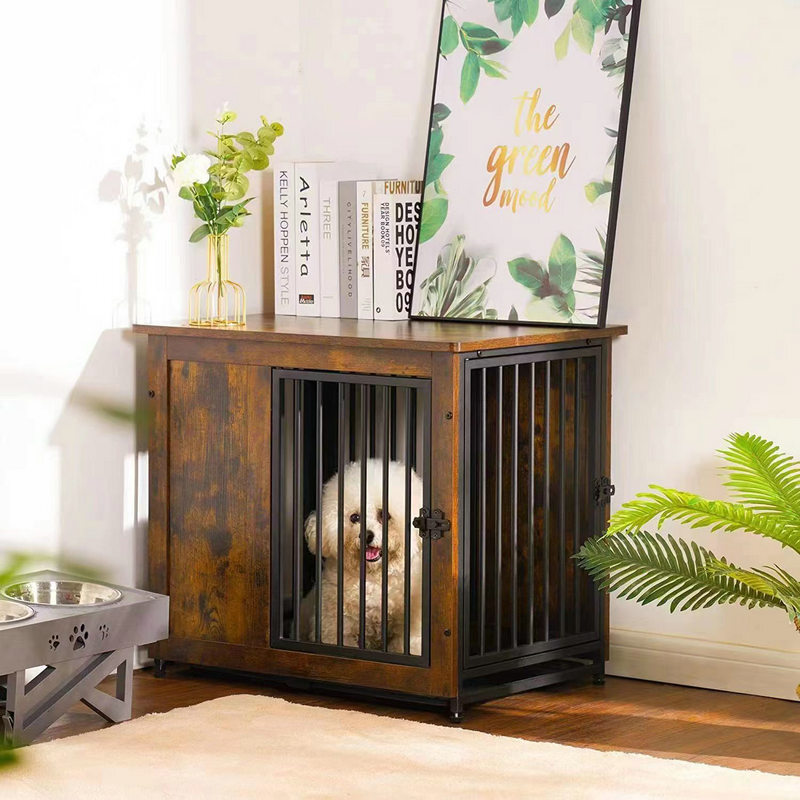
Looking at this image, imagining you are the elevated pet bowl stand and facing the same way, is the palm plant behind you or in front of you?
in front

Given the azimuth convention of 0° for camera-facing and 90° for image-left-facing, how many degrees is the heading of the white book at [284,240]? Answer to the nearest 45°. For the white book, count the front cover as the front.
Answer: approximately 270°

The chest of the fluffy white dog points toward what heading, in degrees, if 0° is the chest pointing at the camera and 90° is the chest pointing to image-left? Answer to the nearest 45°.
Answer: approximately 0°

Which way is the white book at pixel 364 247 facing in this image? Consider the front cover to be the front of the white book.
to the viewer's right

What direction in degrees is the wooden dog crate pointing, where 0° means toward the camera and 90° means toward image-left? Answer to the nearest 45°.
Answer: approximately 45°

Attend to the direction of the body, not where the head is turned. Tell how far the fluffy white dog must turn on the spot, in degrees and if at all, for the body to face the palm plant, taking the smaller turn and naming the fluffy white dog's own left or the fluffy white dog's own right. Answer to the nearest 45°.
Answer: approximately 90° to the fluffy white dog's own left

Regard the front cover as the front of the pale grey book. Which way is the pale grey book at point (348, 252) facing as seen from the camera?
to the viewer's right

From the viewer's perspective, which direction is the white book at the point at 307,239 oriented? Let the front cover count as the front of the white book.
to the viewer's right

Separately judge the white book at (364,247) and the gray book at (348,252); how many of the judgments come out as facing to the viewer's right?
2

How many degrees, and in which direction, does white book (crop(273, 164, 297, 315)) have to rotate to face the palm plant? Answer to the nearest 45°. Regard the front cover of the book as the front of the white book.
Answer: approximately 45° to its right

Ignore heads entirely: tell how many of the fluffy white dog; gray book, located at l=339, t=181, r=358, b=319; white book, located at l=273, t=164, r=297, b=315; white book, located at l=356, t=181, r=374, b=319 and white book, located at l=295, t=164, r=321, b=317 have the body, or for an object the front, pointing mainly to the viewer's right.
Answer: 4
